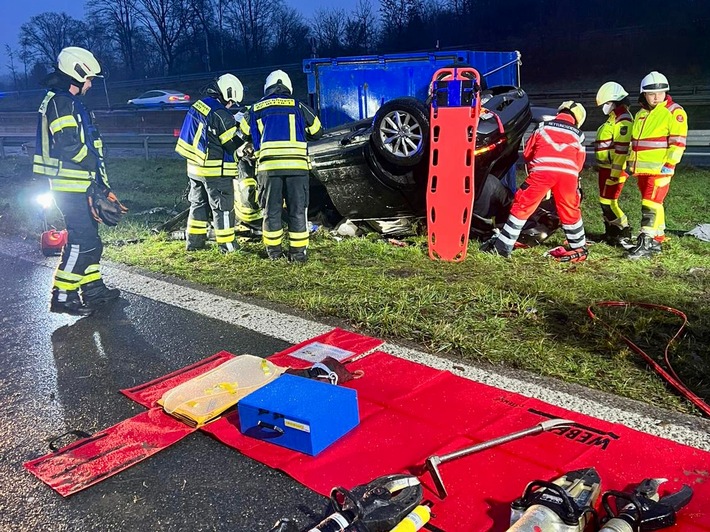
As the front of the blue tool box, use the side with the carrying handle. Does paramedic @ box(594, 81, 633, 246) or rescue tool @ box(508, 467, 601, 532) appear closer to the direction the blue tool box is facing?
the rescue tool

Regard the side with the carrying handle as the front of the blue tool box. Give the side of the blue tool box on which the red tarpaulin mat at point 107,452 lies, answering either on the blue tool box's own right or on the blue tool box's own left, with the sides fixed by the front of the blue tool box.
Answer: on the blue tool box's own right

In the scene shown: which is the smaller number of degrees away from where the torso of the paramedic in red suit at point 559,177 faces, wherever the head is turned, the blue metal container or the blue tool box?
the blue metal container

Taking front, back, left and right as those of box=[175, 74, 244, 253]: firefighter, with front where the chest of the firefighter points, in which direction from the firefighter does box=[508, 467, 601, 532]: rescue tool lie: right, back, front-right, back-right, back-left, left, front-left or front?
back-right

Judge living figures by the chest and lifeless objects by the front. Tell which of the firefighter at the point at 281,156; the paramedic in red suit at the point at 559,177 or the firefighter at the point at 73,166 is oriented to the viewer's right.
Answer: the firefighter at the point at 73,166

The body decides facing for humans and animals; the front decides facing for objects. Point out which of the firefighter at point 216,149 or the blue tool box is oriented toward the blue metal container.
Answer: the firefighter

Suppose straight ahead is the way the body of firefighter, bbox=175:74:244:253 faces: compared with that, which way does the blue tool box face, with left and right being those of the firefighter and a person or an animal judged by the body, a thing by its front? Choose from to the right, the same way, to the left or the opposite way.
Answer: the opposite way

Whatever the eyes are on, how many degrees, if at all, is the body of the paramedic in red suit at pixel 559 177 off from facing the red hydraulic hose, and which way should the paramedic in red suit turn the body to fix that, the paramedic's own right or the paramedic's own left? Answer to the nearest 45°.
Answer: approximately 180°

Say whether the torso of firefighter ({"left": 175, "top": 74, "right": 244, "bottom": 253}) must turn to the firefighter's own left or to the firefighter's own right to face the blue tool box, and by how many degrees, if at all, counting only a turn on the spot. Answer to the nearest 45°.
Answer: approximately 135° to the firefighter's own right

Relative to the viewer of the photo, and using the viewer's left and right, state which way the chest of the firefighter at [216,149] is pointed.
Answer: facing away from the viewer and to the right of the viewer

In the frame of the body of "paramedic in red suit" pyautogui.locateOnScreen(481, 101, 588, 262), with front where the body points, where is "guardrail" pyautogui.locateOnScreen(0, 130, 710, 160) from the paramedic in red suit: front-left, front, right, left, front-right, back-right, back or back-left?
front-left

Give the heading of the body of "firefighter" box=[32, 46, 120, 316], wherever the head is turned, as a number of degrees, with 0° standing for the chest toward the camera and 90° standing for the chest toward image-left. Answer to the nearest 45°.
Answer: approximately 270°

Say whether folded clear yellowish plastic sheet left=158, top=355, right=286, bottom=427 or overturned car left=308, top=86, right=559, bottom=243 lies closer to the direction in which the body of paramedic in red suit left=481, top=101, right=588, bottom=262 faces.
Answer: the overturned car

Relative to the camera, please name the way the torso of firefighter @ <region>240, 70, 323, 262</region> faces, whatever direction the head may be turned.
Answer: away from the camera

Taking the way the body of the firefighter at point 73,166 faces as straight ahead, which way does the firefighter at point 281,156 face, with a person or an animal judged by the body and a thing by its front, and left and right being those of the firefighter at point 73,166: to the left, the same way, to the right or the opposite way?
to the left

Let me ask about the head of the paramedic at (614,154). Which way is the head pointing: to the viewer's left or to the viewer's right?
to the viewer's left

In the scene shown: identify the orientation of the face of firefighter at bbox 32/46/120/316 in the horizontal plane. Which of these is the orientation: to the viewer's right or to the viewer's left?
to the viewer's right
